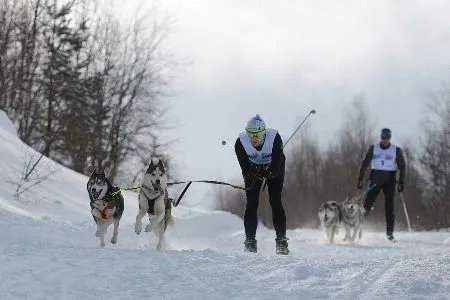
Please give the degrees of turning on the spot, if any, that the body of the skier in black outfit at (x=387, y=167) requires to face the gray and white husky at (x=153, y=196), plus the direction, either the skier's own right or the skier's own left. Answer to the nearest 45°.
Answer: approximately 45° to the skier's own right

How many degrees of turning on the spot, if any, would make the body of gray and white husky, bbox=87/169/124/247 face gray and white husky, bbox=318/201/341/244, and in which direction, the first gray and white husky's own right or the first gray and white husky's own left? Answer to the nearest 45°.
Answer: approximately 180°

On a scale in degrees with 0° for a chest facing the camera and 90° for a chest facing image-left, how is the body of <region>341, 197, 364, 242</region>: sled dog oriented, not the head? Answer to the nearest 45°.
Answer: approximately 0°

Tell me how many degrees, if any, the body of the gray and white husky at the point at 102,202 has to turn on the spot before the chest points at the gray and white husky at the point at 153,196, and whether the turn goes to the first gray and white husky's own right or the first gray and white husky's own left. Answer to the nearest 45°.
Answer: approximately 135° to the first gray and white husky's own left

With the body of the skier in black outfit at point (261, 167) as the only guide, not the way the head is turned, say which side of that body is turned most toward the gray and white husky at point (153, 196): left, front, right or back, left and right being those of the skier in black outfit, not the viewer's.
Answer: right

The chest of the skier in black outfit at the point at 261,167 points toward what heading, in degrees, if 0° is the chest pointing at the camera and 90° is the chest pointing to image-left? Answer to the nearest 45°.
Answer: approximately 0°

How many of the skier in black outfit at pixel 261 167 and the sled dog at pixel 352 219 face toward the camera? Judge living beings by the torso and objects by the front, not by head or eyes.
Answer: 2
